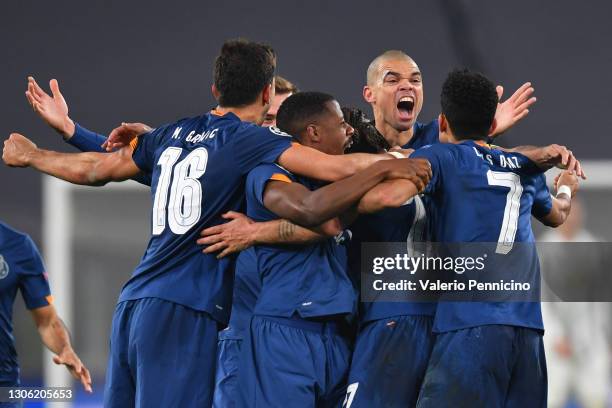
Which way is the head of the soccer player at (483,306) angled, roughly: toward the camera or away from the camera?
away from the camera

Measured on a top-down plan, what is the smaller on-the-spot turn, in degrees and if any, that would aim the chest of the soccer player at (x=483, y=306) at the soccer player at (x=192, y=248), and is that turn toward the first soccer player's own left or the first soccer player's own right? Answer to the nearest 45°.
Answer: approximately 45° to the first soccer player's own left

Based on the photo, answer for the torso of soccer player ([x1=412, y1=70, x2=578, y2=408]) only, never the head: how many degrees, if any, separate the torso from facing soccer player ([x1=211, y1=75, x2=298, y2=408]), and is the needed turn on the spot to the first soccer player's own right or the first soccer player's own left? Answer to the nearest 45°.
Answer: approximately 45° to the first soccer player's own left

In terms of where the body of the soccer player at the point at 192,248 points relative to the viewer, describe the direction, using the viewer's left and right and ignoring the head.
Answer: facing away from the viewer and to the right of the viewer

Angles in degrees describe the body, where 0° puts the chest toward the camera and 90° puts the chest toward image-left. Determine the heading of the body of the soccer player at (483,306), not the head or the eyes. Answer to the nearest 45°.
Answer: approximately 135°

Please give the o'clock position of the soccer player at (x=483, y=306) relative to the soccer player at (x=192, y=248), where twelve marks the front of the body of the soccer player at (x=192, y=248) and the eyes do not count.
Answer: the soccer player at (x=483, y=306) is roughly at 2 o'clock from the soccer player at (x=192, y=248).
